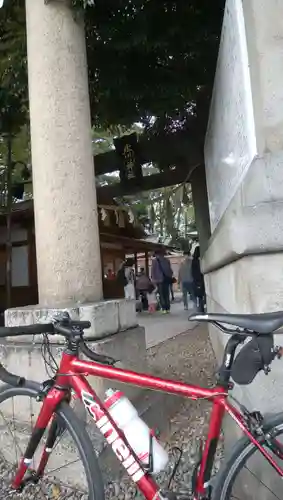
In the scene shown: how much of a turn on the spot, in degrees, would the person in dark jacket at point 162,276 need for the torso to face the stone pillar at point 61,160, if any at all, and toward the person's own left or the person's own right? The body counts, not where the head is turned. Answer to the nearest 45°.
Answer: approximately 180°

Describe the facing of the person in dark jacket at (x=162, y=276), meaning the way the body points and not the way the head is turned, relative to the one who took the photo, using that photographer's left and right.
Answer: facing away from the viewer

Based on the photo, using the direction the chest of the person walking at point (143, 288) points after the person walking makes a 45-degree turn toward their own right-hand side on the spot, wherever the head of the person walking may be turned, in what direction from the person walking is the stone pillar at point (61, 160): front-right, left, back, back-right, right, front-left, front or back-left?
back-right

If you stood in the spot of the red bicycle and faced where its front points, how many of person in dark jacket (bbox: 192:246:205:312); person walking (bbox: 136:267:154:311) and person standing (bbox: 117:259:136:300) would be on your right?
3

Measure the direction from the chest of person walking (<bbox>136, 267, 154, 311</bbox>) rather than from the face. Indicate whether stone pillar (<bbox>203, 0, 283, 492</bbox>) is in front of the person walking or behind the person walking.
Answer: behind

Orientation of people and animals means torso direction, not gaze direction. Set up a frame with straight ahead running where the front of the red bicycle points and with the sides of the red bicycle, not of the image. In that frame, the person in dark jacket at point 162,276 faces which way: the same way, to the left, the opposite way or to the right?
to the right

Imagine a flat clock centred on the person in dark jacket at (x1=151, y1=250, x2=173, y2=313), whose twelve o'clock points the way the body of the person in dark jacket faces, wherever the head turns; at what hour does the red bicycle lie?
The red bicycle is roughly at 6 o'clock from the person in dark jacket.

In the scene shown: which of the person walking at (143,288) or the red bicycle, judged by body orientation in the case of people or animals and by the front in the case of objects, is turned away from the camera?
the person walking

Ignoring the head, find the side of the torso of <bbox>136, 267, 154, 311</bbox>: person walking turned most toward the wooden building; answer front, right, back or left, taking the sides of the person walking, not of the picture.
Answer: left

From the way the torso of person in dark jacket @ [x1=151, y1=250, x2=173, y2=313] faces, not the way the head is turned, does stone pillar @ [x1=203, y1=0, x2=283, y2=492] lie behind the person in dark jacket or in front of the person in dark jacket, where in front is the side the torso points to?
behind

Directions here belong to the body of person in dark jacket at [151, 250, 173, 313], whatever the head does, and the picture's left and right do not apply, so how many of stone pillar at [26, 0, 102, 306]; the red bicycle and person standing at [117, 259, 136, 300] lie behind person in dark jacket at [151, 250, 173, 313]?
2

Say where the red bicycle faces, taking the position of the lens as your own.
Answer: facing to the left of the viewer
